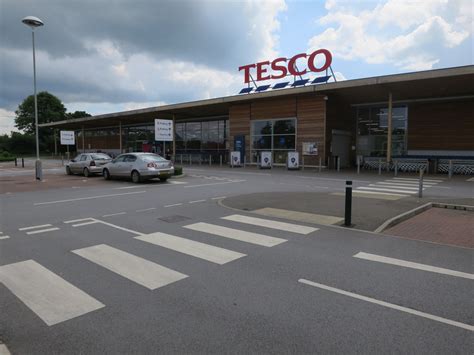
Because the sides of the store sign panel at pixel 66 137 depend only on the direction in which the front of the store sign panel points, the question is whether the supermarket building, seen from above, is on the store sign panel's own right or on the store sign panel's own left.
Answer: on the store sign panel's own left

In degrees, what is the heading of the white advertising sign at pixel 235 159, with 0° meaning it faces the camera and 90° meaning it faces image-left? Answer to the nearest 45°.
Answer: approximately 0°

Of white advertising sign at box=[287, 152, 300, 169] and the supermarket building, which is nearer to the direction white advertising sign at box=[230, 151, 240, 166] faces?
the white advertising sign

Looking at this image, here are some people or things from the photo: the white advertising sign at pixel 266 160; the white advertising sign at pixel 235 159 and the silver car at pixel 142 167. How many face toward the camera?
2

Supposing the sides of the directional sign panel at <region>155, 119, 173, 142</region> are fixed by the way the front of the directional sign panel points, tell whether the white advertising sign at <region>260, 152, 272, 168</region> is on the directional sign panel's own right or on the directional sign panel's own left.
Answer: on the directional sign panel's own left

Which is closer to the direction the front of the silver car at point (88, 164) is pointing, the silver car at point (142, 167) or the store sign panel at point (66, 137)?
the store sign panel

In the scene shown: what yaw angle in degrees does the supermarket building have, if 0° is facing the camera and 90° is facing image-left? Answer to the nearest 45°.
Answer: approximately 45°
